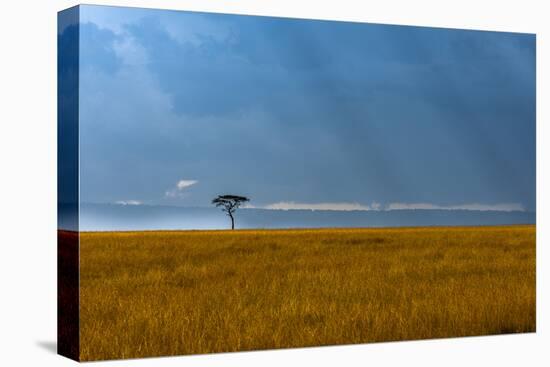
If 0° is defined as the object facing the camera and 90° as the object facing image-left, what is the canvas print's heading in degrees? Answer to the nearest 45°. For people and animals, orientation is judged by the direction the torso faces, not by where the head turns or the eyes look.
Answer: approximately 315°
